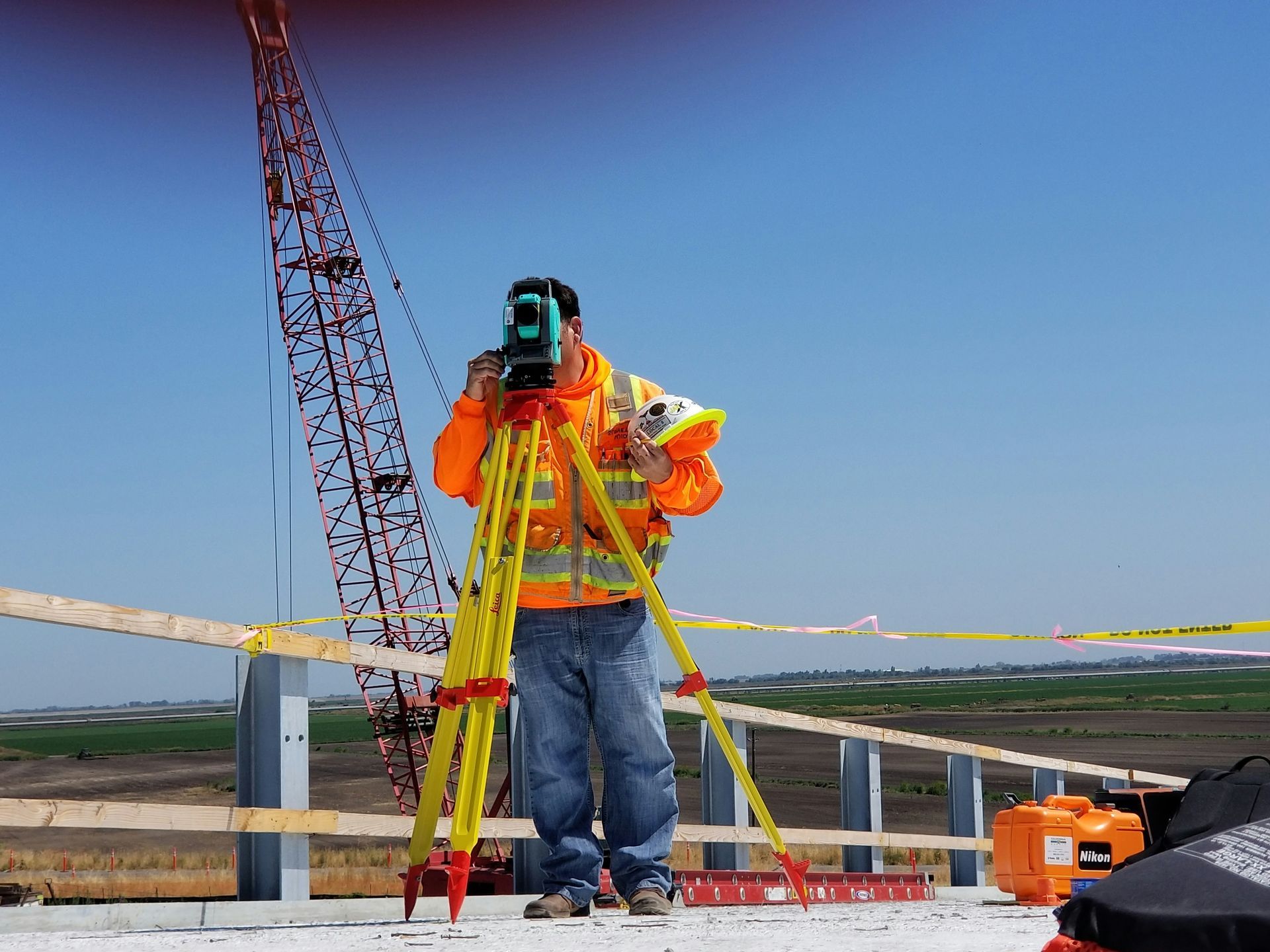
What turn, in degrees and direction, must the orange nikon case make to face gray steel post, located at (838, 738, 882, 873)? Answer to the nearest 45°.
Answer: approximately 180°

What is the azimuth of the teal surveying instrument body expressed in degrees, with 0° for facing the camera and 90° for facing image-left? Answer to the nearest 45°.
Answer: approximately 0°

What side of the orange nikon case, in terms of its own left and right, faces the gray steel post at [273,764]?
right

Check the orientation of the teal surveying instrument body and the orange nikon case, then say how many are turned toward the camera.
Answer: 2

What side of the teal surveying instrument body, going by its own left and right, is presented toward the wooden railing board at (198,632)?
right

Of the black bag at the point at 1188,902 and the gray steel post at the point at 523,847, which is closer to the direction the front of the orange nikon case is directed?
the black bag

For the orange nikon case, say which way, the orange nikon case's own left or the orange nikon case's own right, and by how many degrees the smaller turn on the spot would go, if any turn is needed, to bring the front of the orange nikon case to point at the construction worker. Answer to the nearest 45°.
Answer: approximately 90° to the orange nikon case's own right

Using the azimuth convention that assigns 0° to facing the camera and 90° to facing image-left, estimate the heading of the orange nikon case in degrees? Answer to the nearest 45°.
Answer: approximately 0°
